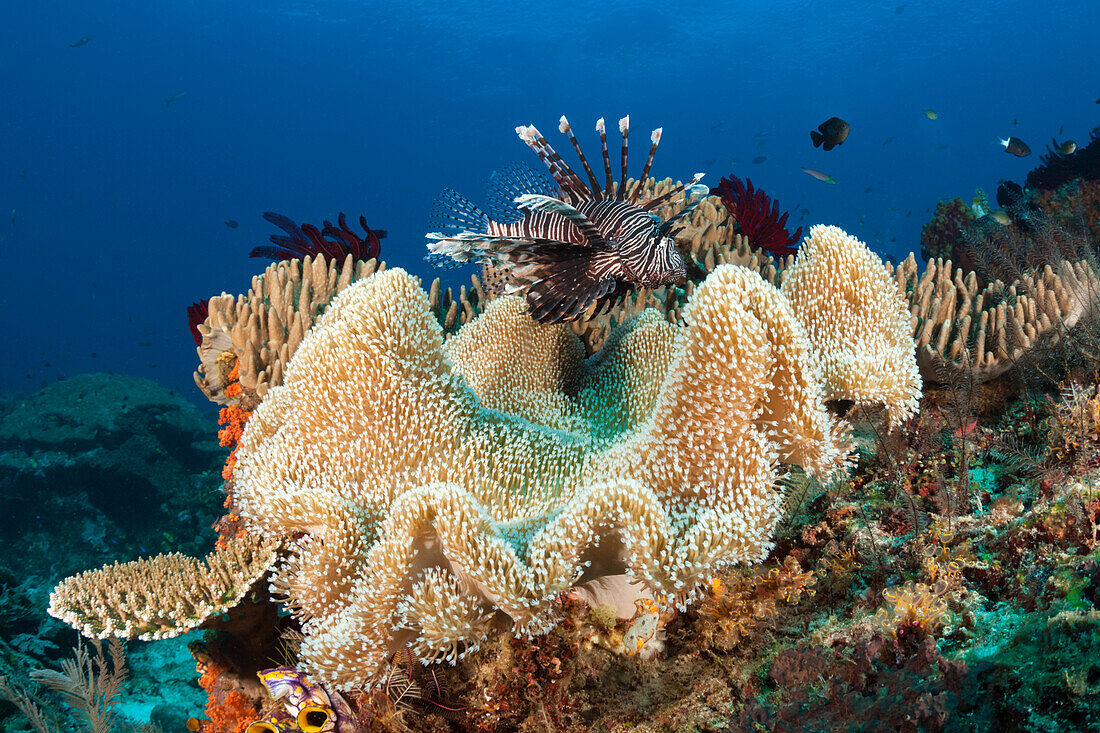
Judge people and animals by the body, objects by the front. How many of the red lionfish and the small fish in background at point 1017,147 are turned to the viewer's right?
2

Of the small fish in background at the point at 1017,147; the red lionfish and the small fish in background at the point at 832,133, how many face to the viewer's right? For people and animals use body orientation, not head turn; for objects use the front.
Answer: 3

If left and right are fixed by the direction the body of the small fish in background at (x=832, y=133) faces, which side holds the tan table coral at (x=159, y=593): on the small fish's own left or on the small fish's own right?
on the small fish's own right

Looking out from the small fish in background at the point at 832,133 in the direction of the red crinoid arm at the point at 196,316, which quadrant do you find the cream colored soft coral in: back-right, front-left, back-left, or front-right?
front-left

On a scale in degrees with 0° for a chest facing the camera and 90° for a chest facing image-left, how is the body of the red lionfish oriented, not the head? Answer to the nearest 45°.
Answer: approximately 270°

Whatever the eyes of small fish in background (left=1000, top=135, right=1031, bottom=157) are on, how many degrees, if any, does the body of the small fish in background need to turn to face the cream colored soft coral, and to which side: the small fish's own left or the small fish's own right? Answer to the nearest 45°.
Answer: approximately 90° to the small fish's own right

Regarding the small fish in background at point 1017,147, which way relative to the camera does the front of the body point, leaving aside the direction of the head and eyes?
to the viewer's right
